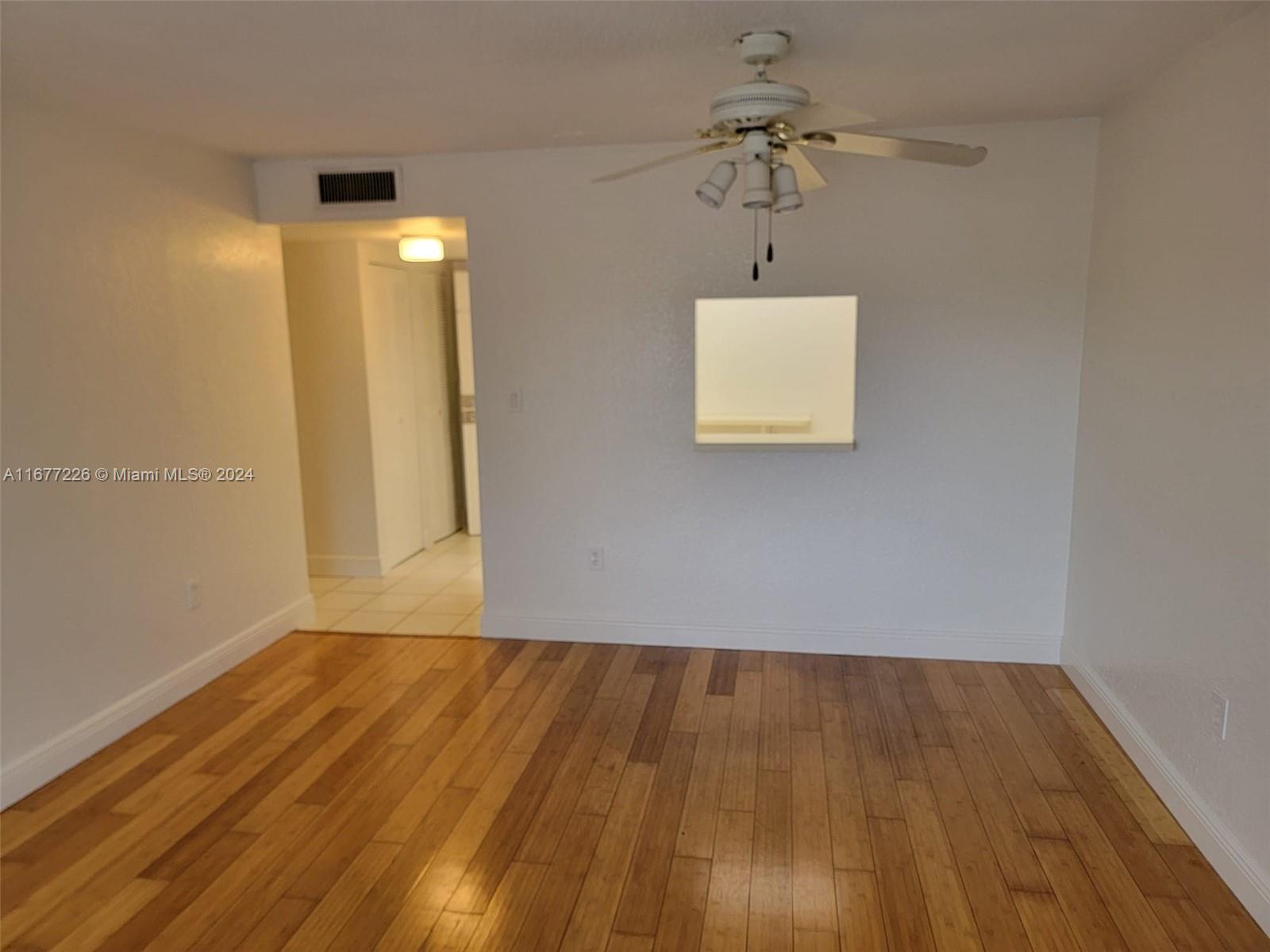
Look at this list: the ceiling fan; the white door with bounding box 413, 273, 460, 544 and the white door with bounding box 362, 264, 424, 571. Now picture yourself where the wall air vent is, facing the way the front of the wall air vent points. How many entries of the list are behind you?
2

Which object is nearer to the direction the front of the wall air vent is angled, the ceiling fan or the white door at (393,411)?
the ceiling fan

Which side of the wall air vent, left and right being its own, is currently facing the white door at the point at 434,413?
back

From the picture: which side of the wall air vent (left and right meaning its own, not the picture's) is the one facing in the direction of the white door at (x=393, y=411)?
back

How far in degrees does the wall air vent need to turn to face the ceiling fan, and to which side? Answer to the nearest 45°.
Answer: approximately 45° to its left

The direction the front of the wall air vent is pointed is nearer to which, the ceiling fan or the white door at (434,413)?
the ceiling fan

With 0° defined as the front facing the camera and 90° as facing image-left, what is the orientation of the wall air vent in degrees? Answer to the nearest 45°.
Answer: approximately 0°
